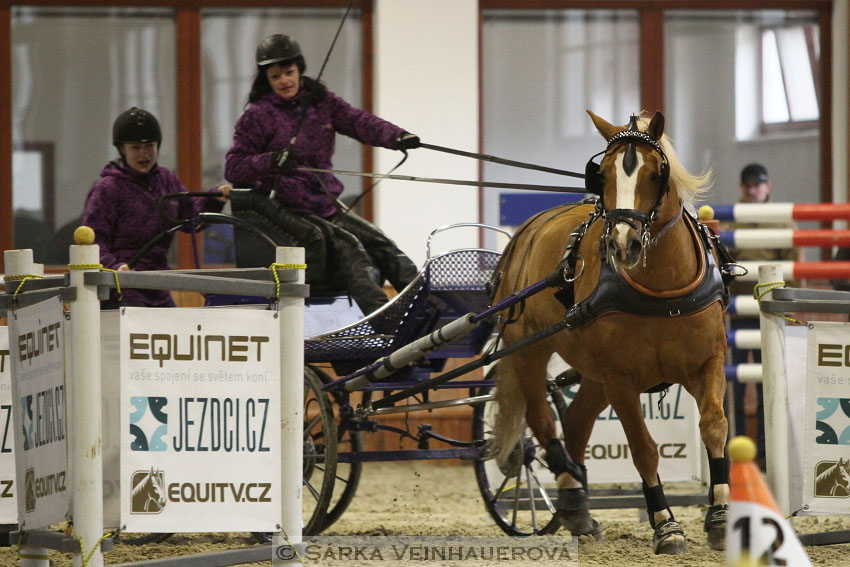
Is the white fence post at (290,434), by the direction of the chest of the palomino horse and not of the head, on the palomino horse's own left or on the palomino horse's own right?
on the palomino horse's own right

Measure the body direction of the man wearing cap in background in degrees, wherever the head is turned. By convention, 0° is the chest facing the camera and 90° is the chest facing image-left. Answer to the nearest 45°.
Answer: approximately 0°

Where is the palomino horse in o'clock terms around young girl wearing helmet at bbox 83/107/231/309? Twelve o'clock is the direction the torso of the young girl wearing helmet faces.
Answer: The palomino horse is roughly at 12 o'clock from the young girl wearing helmet.

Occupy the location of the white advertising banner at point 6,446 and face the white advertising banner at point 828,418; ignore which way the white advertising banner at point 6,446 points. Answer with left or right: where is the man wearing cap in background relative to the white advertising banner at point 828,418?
left

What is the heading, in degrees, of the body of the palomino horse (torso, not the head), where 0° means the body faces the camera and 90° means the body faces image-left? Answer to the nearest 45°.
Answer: approximately 315°

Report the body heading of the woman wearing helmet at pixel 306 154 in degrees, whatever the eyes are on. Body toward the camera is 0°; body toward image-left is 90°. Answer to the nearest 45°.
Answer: approximately 315°

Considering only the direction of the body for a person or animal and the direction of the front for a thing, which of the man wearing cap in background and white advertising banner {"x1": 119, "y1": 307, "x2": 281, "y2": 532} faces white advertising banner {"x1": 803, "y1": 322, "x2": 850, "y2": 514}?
the man wearing cap in background

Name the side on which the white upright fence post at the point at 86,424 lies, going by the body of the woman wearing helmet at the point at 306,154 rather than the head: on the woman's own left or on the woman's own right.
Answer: on the woman's own right

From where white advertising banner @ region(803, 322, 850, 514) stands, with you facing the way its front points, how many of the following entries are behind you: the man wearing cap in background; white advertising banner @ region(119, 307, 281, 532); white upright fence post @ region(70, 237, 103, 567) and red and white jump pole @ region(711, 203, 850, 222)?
2
